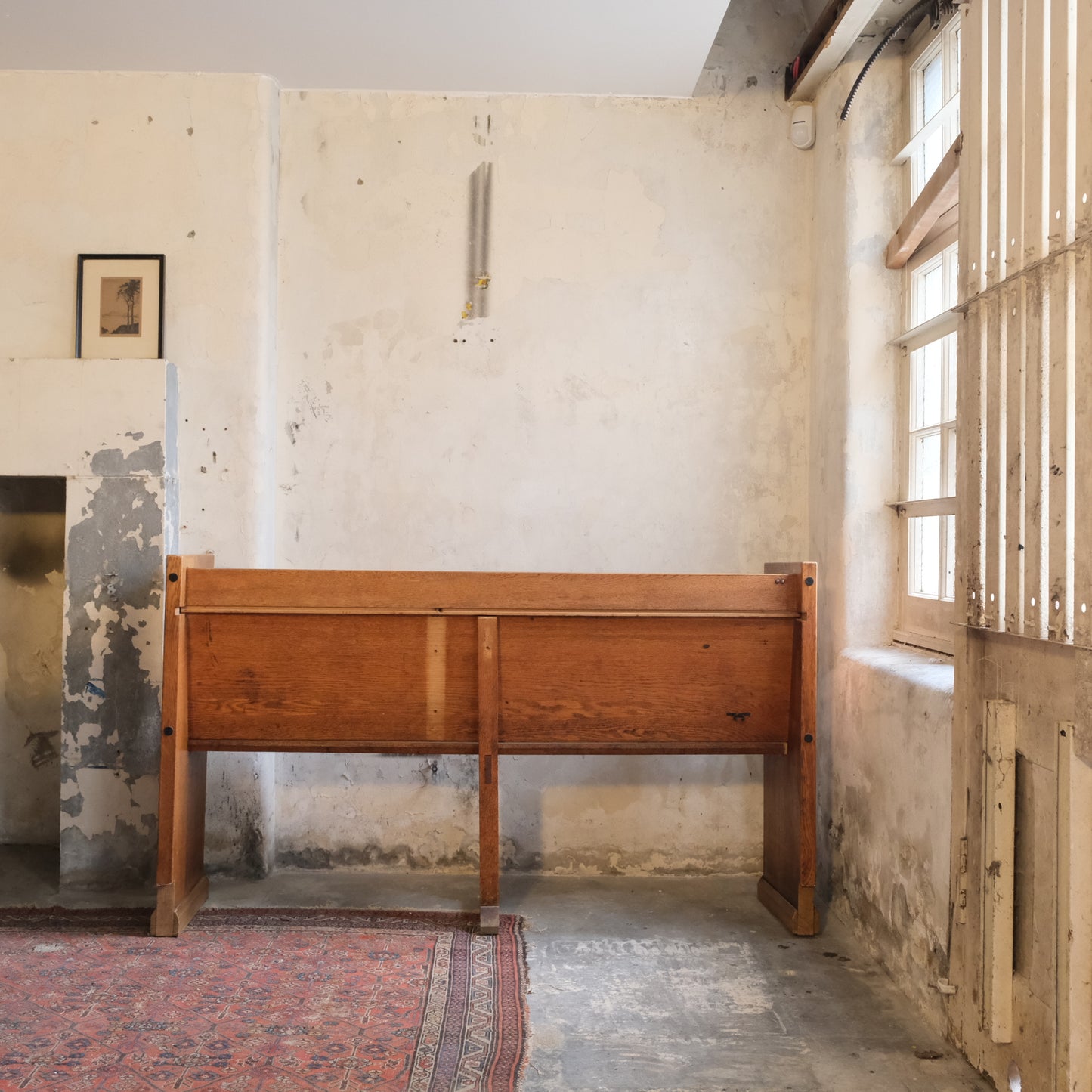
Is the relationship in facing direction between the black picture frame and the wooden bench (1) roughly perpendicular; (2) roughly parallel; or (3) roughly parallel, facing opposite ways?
roughly parallel, facing opposite ways

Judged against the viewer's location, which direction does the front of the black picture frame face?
facing the viewer

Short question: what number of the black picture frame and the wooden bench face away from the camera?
1

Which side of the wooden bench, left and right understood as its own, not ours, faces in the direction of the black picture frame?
left

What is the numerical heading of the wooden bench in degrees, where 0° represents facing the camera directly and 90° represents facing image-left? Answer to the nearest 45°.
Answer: approximately 180°

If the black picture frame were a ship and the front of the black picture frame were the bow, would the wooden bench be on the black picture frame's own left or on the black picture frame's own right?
on the black picture frame's own left

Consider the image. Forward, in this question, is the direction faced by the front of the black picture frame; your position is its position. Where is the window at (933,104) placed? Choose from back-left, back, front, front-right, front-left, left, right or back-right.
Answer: front-left

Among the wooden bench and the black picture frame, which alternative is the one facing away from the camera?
the wooden bench

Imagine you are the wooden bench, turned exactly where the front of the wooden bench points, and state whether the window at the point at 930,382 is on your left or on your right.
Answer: on your right

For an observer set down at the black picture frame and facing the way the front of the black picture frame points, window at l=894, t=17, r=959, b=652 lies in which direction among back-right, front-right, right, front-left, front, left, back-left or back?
front-left
